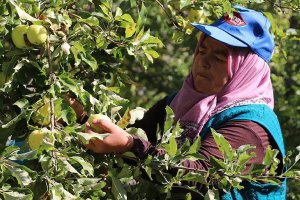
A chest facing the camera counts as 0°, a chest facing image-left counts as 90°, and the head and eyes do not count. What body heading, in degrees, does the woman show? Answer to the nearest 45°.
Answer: approximately 45°

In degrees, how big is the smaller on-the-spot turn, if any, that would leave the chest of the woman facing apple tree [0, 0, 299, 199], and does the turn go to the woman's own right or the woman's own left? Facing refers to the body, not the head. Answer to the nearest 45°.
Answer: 0° — they already face it
